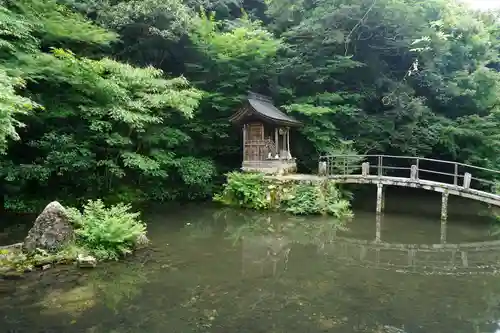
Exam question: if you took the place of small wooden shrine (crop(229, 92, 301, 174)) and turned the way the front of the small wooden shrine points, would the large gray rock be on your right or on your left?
on your right

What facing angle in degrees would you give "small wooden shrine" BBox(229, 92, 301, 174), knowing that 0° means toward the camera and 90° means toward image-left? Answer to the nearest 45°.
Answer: approximately 315°

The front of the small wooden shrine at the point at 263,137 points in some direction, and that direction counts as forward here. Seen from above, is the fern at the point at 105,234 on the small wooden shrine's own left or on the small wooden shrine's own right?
on the small wooden shrine's own right
